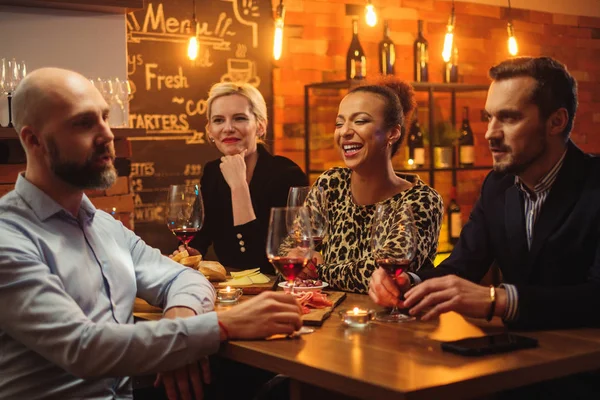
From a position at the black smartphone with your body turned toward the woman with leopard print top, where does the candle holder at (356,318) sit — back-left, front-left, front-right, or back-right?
front-left

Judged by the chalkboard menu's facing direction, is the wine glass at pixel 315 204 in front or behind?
in front

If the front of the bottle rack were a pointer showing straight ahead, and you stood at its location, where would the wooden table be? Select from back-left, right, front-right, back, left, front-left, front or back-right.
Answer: front

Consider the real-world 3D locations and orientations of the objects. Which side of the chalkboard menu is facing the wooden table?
front

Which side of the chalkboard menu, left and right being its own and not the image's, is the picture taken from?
front

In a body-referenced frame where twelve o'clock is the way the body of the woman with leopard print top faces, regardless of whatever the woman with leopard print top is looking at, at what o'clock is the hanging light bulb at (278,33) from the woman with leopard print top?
The hanging light bulb is roughly at 4 o'clock from the woman with leopard print top.

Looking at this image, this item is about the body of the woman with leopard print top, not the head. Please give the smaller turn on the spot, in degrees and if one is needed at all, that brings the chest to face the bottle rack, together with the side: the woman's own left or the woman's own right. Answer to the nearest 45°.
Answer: approximately 135° to the woman's own right

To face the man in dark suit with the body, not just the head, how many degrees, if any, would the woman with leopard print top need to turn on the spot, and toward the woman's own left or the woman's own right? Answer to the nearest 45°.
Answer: approximately 90° to the woman's own left

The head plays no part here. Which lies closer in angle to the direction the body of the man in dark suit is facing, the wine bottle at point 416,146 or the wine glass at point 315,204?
the wine glass

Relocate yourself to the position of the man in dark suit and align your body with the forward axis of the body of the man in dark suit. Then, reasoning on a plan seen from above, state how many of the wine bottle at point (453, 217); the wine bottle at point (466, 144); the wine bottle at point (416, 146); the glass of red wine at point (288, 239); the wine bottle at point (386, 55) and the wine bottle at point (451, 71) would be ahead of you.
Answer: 1

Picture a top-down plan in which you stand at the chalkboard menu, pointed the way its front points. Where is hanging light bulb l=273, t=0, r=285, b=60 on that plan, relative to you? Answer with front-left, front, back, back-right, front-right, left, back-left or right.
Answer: left

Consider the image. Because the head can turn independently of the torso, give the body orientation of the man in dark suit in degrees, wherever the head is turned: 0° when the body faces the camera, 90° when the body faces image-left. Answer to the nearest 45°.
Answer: approximately 45°

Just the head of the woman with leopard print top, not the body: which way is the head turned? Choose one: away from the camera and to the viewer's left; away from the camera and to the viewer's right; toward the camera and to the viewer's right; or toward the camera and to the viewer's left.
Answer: toward the camera and to the viewer's left

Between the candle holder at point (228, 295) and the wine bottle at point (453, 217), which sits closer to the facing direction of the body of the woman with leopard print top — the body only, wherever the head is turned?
the candle holder

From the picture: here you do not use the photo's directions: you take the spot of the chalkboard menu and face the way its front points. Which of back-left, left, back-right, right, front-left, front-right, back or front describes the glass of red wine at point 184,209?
front

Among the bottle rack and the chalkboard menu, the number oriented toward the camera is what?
2

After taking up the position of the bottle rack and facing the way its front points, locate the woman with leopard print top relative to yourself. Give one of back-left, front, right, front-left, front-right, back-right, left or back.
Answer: front
